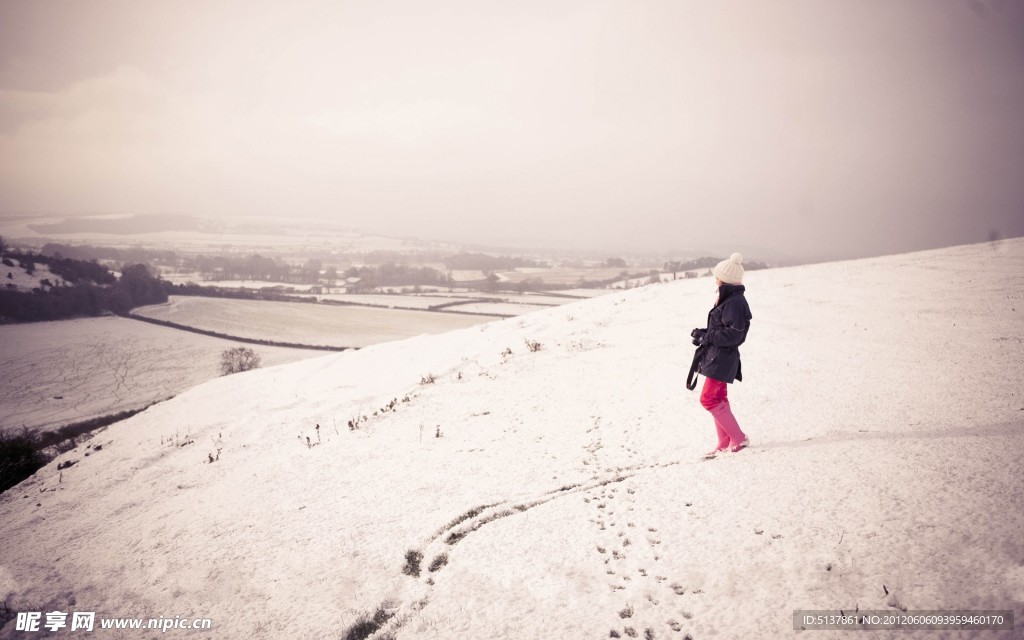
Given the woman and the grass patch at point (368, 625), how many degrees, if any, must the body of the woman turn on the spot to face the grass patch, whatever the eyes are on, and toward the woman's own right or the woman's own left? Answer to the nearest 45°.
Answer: approximately 45° to the woman's own left

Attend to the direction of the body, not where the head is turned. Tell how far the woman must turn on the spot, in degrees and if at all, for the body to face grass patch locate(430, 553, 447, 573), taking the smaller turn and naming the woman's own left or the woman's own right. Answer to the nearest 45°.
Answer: approximately 45° to the woman's own left

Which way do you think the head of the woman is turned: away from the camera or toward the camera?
away from the camera

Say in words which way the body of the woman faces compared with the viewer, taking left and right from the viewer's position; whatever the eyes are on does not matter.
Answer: facing to the left of the viewer
